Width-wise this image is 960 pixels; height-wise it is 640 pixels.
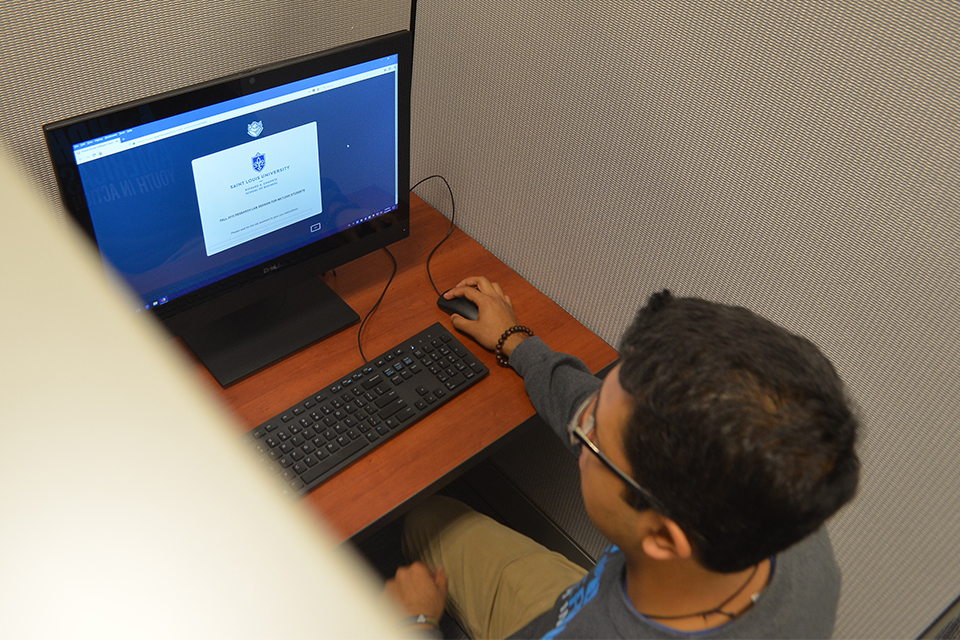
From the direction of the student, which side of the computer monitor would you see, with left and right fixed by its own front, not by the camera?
front

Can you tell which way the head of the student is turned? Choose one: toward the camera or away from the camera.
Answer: away from the camera

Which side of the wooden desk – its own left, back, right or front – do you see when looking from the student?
front

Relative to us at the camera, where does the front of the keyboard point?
facing the viewer and to the right of the viewer

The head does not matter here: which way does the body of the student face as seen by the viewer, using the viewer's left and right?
facing away from the viewer and to the left of the viewer

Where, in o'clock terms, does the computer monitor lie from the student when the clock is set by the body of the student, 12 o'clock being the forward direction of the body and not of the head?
The computer monitor is roughly at 11 o'clock from the student.
